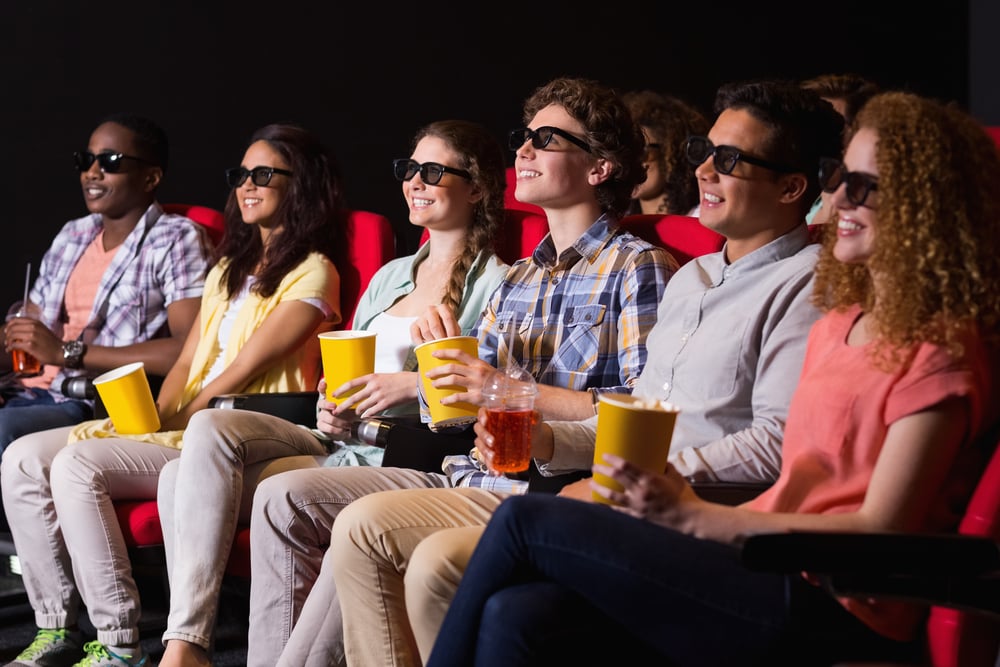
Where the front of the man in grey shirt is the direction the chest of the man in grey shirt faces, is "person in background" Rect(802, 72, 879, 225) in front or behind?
behind

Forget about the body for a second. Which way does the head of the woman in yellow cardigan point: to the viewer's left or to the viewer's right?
to the viewer's left

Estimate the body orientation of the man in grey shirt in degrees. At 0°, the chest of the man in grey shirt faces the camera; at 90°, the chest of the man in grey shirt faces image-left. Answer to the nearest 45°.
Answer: approximately 45°

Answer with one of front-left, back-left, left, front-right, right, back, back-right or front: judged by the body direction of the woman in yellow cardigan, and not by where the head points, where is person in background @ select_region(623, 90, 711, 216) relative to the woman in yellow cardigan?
back-left

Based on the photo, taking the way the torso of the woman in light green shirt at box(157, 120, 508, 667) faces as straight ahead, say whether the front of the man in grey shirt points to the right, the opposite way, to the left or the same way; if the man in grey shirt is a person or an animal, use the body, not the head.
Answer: the same way

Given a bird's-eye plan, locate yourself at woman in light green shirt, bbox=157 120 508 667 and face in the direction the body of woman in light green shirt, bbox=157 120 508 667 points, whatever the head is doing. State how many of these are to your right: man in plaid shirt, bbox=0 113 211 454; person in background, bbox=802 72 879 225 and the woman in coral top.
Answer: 1

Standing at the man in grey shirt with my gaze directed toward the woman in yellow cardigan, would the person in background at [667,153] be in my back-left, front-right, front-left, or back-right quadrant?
front-right

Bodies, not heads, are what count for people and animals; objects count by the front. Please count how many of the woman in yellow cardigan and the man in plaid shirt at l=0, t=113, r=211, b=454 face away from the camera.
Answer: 0

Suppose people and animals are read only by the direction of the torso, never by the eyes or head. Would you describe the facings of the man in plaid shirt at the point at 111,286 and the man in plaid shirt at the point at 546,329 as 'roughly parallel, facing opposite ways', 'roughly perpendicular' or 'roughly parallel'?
roughly parallel

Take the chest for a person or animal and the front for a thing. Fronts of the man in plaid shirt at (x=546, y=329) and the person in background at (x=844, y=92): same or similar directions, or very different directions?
same or similar directions

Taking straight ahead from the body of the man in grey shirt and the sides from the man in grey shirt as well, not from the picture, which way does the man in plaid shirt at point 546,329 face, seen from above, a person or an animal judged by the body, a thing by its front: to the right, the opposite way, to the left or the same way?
the same way

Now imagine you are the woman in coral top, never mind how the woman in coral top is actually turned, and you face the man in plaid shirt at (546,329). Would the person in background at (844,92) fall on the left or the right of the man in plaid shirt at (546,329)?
right

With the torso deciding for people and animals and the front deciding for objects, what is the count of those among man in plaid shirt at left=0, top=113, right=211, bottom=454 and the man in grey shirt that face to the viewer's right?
0

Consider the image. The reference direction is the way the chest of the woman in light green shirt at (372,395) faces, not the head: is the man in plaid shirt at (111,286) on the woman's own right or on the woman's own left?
on the woman's own right

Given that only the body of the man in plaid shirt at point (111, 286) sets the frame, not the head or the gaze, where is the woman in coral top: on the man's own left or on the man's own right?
on the man's own left

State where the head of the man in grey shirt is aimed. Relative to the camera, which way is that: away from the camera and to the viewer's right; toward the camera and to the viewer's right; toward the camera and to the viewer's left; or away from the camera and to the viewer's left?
toward the camera and to the viewer's left

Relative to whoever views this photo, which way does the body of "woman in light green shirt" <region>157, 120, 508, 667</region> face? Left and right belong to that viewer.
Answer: facing the viewer and to the left of the viewer

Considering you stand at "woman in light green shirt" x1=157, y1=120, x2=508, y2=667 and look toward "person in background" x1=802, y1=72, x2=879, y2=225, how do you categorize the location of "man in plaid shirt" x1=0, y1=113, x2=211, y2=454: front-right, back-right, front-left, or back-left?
back-left

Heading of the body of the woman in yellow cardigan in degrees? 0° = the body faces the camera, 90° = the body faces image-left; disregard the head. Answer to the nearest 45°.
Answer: approximately 45°

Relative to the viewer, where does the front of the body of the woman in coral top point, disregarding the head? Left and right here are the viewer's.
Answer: facing to the left of the viewer

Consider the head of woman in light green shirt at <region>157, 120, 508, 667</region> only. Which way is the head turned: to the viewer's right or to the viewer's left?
to the viewer's left
